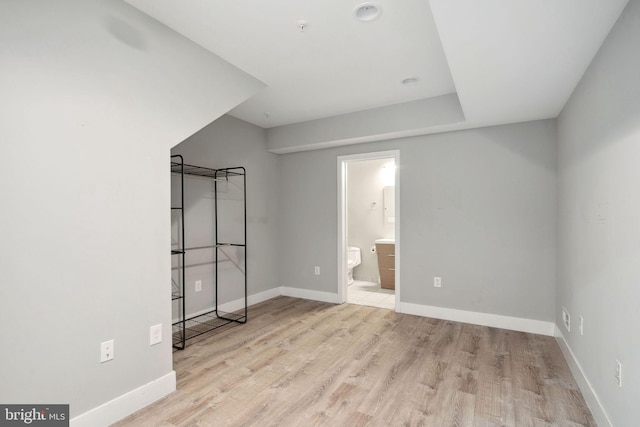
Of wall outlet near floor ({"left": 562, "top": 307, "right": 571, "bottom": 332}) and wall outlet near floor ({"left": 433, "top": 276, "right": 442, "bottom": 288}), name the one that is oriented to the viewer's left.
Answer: wall outlet near floor ({"left": 562, "top": 307, "right": 571, "bottom": 332})

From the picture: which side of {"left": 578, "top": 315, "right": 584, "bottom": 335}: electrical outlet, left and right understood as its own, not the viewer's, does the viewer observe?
left

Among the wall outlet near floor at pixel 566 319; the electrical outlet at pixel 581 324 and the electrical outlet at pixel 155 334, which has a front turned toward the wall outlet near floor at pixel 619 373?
the electrical outlet at pixel 155 334

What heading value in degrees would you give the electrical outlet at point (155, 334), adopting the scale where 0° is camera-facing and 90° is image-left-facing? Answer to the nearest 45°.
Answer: approximately 315°

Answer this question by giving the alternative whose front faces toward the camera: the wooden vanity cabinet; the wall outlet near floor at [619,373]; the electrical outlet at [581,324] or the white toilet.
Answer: the wooden vanity cabinet

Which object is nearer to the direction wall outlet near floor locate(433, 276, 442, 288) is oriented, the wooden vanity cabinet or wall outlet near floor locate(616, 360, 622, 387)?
the wall outlet near floor

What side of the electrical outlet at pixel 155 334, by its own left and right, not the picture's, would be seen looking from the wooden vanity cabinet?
left
